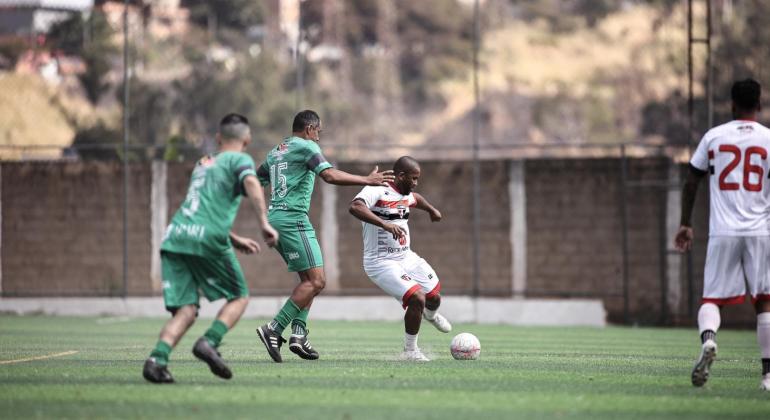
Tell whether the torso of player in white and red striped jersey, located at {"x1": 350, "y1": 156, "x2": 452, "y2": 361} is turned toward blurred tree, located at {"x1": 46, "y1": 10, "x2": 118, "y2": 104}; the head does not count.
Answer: no

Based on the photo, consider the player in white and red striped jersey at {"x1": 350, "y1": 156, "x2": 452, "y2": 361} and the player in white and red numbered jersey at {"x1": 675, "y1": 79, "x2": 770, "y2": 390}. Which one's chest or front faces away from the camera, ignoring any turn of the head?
the player in white and red numbered jersey at {"x1": 675, "y1": 79, "x2": 770, "y2": 390}

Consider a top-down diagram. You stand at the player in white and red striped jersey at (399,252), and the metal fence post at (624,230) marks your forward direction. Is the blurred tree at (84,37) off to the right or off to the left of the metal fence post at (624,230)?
left

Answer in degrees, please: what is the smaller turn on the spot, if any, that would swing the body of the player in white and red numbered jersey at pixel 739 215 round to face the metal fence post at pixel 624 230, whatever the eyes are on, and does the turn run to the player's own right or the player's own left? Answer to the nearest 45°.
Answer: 0° — they already face it

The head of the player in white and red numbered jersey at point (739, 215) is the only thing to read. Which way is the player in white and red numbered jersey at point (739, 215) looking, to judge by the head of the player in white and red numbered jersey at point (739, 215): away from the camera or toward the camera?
away from the camera

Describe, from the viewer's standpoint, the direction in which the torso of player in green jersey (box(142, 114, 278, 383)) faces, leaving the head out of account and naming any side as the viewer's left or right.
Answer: facing away from the viewer and to the right of the viewer

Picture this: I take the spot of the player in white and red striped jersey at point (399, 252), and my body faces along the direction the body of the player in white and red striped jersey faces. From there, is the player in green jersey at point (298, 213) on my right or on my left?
on my right

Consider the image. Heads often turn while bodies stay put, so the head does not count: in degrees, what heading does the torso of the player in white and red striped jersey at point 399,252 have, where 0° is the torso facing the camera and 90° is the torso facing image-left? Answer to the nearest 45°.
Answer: approximately 315°

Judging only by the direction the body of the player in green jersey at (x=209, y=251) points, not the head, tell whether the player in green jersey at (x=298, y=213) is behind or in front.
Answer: in front

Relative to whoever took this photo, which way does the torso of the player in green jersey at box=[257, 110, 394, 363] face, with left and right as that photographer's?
facing away from the viewer and to the right of the viewer

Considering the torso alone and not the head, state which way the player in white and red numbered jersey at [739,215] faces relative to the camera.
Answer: away from the camera

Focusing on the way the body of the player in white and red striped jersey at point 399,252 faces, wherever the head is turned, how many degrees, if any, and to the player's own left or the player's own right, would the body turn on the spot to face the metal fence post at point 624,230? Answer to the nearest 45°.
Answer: approximately 135° to the player's own left

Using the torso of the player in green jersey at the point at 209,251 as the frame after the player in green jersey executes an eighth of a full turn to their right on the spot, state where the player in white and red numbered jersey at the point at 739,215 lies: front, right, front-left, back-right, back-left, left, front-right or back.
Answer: front

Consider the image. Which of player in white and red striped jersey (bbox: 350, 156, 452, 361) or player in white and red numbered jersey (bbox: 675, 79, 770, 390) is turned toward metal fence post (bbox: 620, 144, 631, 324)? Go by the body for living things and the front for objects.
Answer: player in white and red numbered jersey (bbox: 675, 79, 770, 390)

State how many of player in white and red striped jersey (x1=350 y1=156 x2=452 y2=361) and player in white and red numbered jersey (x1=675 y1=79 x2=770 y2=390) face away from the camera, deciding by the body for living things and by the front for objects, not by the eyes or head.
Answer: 1
